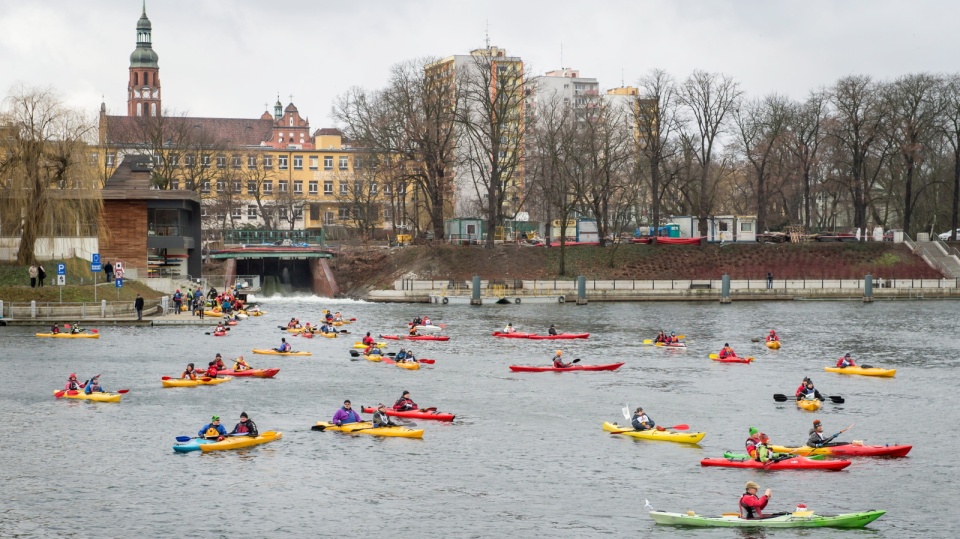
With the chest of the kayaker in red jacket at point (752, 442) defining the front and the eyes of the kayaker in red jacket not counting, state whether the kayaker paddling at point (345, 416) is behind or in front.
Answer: behind

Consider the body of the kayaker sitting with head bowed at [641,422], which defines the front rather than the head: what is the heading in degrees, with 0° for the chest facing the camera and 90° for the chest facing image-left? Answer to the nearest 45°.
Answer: approximately 315°

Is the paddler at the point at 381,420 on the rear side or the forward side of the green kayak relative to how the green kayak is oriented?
on the rear side

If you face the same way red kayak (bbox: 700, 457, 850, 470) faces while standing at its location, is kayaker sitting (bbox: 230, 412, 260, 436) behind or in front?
behind

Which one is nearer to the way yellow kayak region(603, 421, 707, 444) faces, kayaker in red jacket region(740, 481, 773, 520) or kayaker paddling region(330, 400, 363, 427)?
the kayaker in red jacket

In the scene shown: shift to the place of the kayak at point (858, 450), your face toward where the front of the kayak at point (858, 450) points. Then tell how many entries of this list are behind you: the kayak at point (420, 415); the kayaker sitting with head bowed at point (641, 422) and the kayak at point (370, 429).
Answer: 3

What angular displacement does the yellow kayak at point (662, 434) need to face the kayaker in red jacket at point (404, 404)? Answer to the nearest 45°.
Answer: approximately 180°

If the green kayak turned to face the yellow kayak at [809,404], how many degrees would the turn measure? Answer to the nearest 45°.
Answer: approximately 90° to its left
